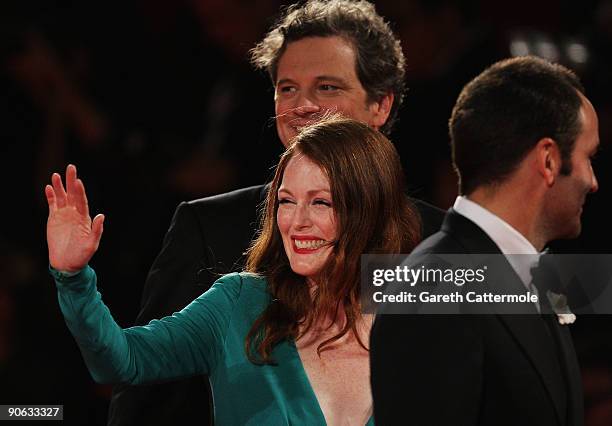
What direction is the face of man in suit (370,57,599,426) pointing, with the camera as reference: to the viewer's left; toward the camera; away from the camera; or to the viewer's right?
to the viewer's right

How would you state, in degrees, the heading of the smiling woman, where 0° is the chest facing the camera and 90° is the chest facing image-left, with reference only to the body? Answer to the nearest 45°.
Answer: approximately 0°

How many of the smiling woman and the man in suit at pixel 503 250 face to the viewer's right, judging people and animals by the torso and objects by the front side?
1

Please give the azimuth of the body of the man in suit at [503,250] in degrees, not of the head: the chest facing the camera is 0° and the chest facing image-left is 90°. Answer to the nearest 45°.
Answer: approximately 270°

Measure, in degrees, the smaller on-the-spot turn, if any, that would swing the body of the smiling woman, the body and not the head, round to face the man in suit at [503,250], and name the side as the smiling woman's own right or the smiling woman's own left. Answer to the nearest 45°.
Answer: approximately 45° to the smiling woman's own left

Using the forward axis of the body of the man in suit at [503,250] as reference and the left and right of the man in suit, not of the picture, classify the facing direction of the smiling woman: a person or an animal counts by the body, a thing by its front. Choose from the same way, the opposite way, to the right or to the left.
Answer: to the right
